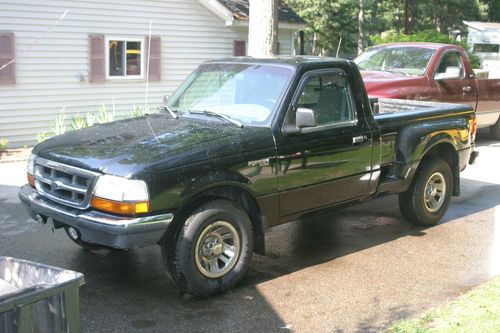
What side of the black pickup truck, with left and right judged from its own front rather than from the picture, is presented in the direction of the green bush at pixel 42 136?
right

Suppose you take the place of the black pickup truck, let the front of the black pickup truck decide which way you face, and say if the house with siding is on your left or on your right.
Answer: on your right

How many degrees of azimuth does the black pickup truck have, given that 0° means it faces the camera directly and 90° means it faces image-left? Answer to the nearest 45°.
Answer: approximately 45°

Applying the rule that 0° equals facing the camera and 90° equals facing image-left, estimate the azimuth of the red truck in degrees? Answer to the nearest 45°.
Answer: approximately 45°

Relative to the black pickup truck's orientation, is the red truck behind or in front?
behind

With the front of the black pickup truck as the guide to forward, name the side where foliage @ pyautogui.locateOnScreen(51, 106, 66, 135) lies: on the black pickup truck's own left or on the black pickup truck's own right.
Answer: on the black pickup truck's own right

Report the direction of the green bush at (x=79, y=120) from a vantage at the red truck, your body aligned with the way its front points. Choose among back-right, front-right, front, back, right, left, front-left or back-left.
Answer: front-right

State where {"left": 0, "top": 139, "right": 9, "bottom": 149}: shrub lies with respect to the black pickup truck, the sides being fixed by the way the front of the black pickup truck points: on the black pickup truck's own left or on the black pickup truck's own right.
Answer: on the black pickup truck's own right

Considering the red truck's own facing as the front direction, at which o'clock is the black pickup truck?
The black pickup truck is roughly at 11 o'clock from the red truck.
